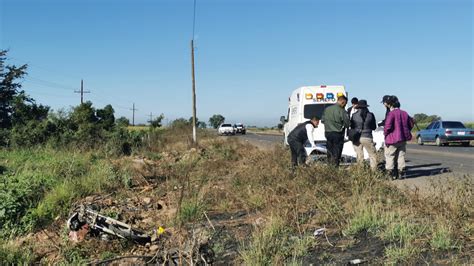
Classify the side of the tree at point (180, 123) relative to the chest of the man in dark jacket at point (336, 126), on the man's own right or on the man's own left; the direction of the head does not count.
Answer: on the man's own left

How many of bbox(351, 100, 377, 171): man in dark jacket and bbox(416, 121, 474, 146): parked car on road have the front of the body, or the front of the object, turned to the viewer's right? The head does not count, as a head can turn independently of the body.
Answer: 0

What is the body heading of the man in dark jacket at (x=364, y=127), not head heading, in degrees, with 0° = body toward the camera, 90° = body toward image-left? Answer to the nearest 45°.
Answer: approximately 180°

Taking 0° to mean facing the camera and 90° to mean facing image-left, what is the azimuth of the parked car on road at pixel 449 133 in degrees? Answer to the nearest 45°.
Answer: approximately 135°

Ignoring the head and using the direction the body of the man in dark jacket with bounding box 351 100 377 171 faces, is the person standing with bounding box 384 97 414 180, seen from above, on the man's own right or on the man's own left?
on the man's own right

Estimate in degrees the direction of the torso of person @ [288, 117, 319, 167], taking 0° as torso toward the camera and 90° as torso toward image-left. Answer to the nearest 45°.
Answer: approximately 270°

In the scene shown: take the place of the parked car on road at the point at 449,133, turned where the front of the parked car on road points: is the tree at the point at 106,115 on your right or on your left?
on your left

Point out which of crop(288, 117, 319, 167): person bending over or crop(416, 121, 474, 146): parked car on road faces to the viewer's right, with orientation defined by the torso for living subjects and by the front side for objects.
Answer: the person bending over

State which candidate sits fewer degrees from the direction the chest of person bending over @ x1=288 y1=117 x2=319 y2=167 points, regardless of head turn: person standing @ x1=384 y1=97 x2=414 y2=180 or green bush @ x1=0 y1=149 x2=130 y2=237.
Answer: the person standing

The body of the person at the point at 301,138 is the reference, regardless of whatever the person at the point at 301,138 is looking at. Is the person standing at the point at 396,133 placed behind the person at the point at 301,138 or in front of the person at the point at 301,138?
in front

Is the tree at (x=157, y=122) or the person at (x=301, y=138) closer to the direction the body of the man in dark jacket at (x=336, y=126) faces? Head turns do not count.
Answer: the tree

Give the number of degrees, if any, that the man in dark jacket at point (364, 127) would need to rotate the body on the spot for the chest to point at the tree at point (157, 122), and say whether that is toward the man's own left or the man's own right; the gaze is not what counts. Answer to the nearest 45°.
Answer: approximately 45° to the man's own left

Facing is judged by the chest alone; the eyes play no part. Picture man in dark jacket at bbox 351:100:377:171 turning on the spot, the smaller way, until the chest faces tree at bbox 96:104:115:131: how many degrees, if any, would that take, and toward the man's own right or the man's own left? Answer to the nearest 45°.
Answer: approximately 45° to the man's own left
